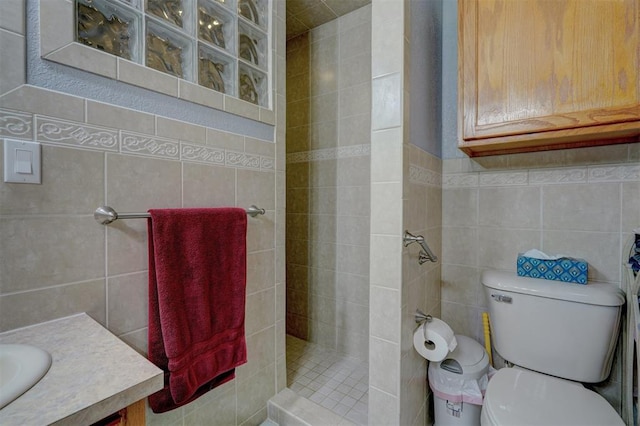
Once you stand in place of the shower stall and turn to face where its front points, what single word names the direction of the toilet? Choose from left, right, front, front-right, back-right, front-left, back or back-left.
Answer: left

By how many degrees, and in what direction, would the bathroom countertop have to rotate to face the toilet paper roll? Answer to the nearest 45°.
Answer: approximately 45° to its left

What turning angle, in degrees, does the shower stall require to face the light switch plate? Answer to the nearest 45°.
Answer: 0° — it already faces it

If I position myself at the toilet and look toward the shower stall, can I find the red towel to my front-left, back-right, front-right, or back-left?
front-left

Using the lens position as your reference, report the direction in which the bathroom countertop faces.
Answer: facing the viewer and to the right of the viewer

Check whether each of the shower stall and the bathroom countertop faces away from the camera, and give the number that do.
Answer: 0

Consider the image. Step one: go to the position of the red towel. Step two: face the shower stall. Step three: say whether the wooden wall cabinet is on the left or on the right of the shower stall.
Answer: right

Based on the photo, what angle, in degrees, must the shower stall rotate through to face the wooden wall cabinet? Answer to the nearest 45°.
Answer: approximately 90° to its left

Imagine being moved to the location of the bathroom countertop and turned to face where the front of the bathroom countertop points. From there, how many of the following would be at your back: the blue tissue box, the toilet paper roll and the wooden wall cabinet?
0

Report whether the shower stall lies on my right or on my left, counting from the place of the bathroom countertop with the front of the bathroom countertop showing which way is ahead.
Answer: on my left

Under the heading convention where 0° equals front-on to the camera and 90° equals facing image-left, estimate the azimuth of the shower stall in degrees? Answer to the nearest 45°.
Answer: approximately 45°

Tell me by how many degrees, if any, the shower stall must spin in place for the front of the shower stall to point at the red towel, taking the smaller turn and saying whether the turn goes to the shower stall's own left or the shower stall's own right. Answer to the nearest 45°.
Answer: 0° — it already faces it
